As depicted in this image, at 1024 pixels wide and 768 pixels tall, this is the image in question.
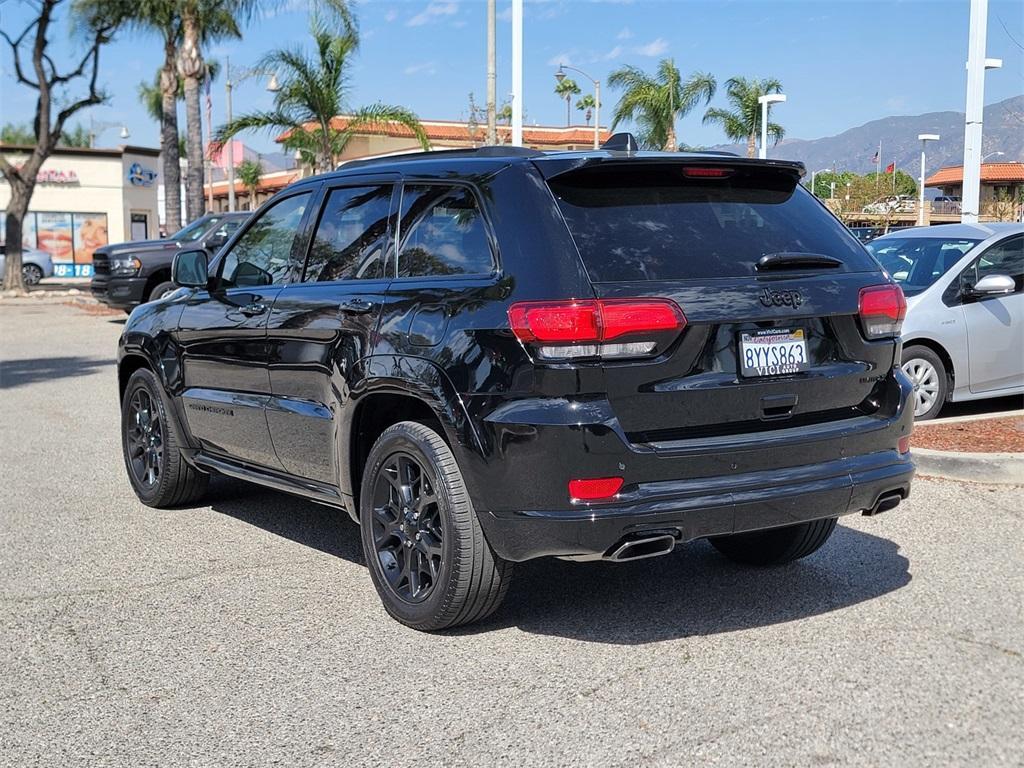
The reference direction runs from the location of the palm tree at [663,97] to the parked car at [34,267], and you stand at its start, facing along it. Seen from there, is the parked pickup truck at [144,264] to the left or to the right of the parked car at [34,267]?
left

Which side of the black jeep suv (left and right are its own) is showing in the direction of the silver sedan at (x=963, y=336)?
right

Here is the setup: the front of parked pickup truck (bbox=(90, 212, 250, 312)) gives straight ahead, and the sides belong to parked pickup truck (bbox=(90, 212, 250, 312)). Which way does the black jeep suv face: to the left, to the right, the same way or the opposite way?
to the right

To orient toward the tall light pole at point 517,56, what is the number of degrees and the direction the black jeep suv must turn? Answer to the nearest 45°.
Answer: approximately 45° to its right

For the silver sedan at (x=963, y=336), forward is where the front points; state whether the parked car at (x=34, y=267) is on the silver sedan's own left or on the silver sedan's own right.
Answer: on the silver sedan's own right

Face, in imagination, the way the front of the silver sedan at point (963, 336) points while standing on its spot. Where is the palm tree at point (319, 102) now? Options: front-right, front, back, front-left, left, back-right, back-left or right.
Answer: right

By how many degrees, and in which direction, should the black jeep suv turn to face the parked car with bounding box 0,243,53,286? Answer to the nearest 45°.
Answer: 0° — it already faces it

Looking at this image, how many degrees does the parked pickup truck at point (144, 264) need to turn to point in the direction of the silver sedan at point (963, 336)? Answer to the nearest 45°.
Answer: approximately 90° to its left

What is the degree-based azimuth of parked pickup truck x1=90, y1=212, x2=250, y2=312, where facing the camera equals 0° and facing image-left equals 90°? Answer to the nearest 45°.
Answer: approximately 45°

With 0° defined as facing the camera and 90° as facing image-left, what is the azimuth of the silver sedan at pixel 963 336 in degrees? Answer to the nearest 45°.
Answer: approximately 45°

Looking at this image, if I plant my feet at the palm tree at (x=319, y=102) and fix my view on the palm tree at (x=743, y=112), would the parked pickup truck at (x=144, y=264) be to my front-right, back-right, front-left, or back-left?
back-right

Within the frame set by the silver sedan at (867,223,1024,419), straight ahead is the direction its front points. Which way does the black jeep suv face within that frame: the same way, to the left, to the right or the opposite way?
to the right

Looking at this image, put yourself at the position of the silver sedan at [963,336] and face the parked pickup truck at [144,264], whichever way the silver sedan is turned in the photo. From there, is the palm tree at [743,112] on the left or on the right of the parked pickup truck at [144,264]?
right

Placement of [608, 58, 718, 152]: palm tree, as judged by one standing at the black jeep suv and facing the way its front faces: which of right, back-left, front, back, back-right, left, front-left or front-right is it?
front-right

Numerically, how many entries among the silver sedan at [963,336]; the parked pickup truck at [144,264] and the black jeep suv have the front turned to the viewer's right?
0

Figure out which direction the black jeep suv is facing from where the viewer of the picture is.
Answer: facing away from the viewer and to the left of the viewer

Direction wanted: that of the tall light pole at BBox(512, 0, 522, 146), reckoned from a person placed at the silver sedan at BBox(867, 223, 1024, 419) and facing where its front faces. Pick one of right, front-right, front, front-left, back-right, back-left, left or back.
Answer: right
